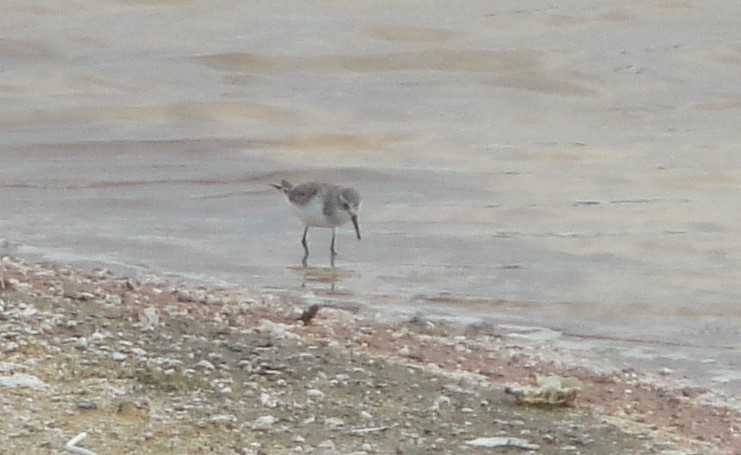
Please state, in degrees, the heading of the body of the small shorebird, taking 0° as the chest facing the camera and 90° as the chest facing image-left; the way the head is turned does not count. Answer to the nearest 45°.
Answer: approximately 270°
